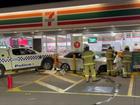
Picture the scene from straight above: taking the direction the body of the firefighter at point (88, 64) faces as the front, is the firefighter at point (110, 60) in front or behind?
in front

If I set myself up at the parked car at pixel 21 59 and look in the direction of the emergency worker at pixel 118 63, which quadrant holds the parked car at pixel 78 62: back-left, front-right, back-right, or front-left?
front-left

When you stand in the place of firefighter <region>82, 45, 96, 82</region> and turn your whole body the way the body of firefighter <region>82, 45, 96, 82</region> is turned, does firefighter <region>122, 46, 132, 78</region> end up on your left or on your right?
on your right

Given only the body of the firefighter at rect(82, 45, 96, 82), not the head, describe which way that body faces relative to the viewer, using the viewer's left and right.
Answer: facing away from the viewer

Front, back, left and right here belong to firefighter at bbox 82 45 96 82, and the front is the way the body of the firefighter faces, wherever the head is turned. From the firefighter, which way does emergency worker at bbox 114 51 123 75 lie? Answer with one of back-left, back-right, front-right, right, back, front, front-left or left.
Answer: front-right

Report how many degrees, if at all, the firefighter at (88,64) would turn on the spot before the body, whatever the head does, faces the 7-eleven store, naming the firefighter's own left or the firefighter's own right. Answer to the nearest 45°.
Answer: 0° — they already face it

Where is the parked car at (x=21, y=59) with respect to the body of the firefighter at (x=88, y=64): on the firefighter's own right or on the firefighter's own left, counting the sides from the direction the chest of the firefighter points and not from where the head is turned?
on the firefighter's own left

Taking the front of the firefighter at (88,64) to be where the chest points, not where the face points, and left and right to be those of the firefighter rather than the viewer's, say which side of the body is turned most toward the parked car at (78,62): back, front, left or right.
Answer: front
